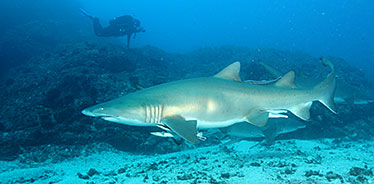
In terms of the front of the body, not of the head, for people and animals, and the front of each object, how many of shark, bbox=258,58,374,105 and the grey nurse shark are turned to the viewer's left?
1

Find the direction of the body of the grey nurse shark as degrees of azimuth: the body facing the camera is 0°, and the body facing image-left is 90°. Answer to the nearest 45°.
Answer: approximately 90°

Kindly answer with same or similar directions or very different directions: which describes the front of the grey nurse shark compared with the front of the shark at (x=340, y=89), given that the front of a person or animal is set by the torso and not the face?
very different directions

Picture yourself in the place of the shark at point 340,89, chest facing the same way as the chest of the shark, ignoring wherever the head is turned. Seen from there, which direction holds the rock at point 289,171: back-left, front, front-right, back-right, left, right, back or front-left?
right

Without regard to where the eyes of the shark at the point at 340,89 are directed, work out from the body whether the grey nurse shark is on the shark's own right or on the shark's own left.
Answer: on the shark's own right

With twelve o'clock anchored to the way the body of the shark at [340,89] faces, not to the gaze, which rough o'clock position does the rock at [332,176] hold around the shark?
The rock is roughly at 3 o'clock from the shark.

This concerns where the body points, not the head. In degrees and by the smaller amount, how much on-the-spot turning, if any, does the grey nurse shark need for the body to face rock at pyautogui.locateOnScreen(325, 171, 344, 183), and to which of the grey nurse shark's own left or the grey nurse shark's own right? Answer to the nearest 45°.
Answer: approximately 180°

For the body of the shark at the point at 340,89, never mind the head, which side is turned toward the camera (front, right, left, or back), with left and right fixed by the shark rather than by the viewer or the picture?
right

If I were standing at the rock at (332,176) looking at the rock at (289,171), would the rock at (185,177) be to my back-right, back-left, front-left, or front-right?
front-left

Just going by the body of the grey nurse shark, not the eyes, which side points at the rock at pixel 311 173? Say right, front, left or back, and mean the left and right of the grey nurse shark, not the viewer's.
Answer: back
